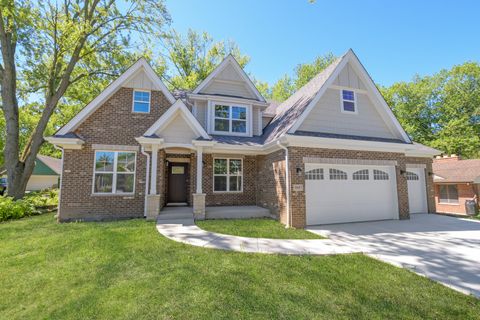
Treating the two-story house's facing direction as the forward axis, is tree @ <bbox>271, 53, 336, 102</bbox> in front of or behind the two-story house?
behind

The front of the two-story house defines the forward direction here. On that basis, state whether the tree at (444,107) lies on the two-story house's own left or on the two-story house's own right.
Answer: on the two-story house's own left

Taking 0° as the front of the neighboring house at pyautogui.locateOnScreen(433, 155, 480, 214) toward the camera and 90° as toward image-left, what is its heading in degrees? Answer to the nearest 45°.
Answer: approximately 0°

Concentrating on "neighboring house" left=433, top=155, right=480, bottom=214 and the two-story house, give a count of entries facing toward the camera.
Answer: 2

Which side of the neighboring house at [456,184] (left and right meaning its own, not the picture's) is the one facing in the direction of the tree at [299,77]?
right

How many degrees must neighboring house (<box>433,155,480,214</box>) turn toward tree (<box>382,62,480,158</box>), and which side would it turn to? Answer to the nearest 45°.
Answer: approximately 180°

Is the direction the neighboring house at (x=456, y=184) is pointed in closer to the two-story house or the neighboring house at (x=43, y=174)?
the two-story house

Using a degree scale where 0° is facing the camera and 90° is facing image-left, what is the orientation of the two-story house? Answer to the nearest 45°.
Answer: approximately 0°
